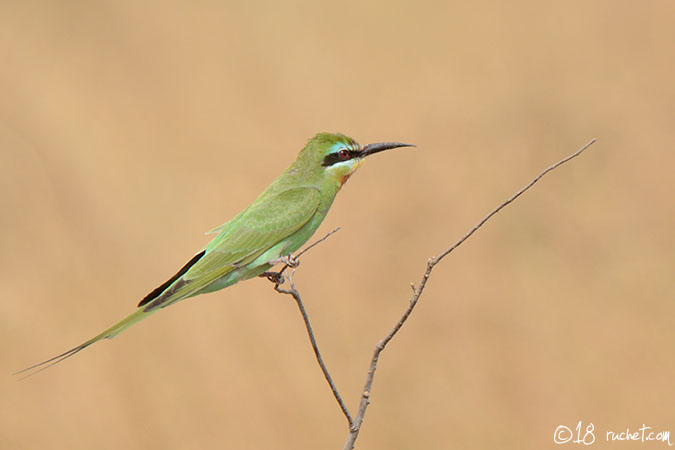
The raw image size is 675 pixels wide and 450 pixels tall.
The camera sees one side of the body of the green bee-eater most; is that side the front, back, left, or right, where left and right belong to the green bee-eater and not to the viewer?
right
